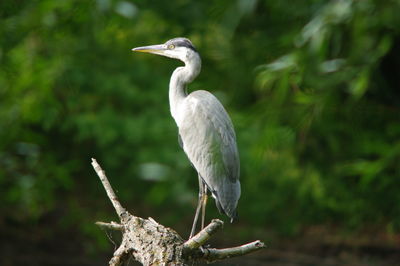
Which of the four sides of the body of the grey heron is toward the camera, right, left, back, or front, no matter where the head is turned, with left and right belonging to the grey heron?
left
